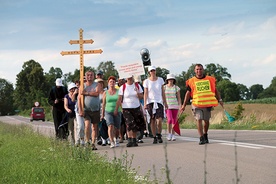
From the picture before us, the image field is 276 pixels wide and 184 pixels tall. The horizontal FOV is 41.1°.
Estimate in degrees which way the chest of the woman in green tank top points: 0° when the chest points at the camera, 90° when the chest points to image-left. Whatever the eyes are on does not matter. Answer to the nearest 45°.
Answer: approximately 0°
